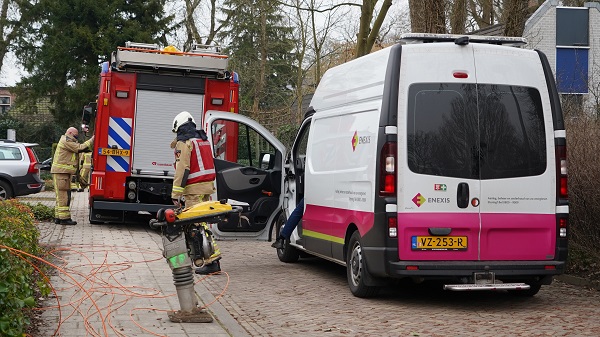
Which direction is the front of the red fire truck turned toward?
away from the camera

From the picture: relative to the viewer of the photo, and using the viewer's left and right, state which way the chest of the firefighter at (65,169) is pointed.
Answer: facing to the right of the viewer

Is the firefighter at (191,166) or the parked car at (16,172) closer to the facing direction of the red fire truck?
the parked car

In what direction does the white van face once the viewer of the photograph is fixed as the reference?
facing away from the viewer and to the left of the viewer
